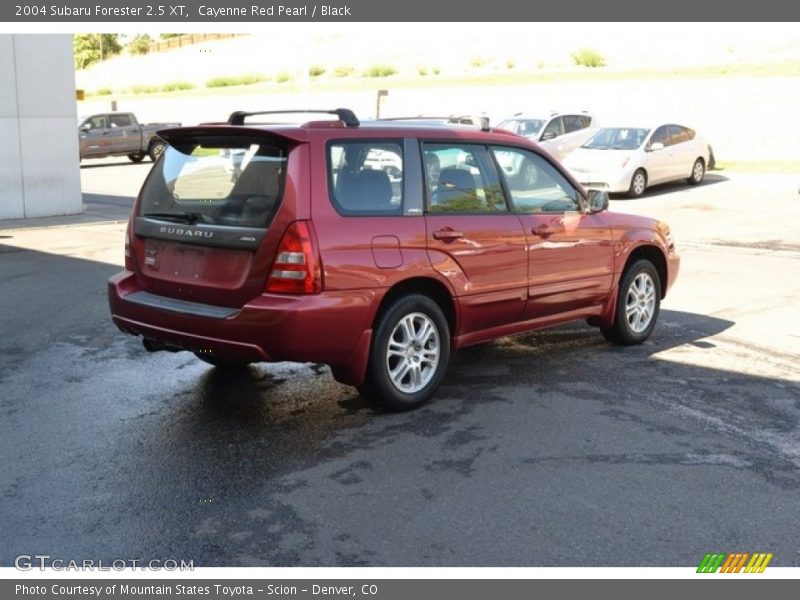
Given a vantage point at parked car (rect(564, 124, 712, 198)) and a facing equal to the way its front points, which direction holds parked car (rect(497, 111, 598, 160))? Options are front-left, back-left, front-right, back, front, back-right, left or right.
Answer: right

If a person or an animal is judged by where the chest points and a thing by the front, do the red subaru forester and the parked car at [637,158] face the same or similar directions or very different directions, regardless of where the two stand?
very different directions

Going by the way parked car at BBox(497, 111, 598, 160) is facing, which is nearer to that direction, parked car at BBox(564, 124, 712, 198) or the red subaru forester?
the red subaru forester

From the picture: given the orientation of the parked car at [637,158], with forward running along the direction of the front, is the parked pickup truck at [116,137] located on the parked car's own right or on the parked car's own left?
on the parked car's own right

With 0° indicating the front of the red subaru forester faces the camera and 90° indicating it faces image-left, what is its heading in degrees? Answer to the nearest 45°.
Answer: approximately 225°

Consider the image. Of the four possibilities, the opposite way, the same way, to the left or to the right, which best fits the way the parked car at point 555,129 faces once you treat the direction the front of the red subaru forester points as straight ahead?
the opposite way

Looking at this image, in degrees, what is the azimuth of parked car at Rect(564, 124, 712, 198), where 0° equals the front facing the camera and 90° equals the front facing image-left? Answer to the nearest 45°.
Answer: approximately 45°

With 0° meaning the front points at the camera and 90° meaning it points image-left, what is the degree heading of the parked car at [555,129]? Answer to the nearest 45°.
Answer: approximately 45°

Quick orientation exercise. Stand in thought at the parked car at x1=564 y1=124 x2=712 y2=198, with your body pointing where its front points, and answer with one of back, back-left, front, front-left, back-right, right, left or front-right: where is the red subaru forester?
front-left

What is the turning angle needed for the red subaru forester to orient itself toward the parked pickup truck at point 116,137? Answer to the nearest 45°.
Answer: approximately 45° to its left
